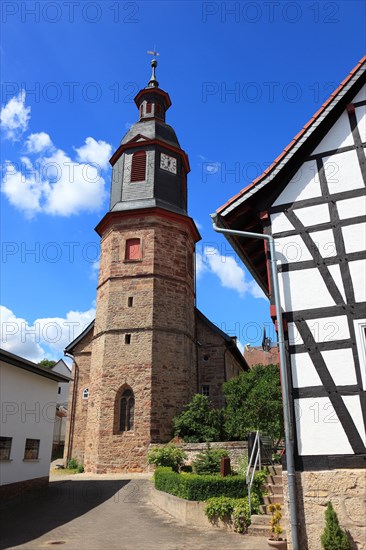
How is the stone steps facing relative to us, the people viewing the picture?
facing the viewer and to the left of the viewer

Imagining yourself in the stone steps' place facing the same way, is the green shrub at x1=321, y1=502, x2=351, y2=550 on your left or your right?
on your left

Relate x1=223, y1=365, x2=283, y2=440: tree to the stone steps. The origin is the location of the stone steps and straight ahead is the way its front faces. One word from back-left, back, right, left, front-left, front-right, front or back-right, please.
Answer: back-right

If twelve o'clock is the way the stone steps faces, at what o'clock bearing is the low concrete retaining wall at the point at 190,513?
The low concrete retaining wall is roughly at 2 o'clock from the stone steps.

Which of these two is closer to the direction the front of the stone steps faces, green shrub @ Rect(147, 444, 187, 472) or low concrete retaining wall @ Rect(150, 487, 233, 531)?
the low concrete retaining wall

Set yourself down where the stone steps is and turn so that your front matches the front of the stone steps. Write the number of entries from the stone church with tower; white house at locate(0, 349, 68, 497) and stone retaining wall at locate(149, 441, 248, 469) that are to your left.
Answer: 0

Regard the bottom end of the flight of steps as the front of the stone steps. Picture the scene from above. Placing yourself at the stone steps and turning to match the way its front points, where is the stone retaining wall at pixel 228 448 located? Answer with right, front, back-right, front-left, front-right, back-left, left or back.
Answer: back-right
